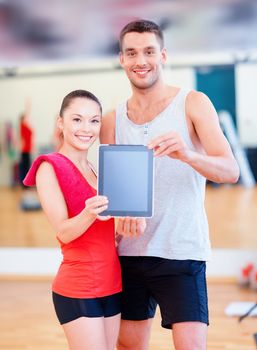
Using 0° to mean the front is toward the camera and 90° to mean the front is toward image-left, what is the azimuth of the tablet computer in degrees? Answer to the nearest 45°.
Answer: approximately 0°

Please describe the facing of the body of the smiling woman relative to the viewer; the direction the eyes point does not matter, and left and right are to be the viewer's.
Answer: facing the viewer and to the right of the viewer

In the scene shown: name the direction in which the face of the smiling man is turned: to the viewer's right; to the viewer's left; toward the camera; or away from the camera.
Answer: toward the camera

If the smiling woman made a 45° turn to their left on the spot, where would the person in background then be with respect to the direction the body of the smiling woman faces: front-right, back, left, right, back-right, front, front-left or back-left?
left

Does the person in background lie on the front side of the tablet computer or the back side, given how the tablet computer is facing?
on the back side
